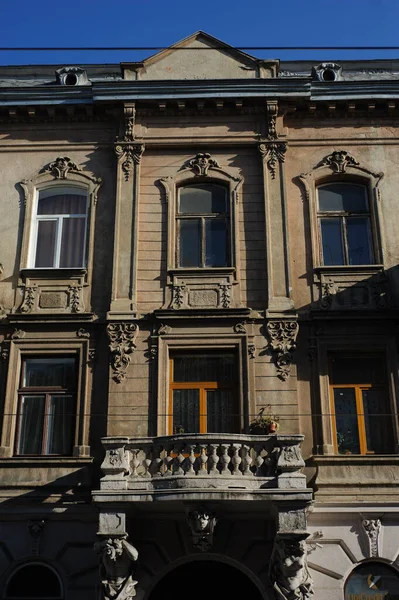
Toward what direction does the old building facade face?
toward the camera
